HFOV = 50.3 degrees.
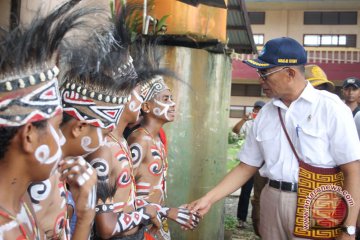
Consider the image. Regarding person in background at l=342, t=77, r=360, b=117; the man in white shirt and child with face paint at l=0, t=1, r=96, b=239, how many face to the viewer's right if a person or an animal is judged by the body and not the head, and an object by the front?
1

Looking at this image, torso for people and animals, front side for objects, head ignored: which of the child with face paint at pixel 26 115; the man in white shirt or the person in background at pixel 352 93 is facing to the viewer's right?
the child with face paint

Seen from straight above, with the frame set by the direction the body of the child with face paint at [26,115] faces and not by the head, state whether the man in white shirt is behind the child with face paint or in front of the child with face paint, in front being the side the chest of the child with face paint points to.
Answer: in front

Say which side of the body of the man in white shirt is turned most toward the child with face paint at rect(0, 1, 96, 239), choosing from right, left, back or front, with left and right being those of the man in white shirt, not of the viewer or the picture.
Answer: front

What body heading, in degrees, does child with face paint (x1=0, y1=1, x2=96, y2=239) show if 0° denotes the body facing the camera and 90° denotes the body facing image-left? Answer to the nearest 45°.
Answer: approximately 270°

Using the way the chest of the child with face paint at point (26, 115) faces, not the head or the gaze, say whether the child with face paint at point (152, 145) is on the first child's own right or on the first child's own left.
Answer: on the first child's own left

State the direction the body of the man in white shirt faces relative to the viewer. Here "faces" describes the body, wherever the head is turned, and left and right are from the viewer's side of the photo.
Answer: facing the viewer and to the left of the viewer

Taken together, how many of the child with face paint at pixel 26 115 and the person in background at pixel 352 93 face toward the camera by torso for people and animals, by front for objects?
1

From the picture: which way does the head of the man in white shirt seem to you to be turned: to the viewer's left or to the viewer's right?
to the viewer's left

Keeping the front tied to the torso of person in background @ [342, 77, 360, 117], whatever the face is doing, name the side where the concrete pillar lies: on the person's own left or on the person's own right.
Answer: on the person's own right

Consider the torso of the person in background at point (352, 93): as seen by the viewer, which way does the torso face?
toward the camera

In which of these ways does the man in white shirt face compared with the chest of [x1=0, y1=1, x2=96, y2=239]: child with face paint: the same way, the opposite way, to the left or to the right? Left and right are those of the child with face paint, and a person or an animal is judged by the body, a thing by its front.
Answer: the opposite way

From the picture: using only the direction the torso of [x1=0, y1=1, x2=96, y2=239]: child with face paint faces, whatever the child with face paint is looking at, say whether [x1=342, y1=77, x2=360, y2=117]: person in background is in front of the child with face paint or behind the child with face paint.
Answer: in front
